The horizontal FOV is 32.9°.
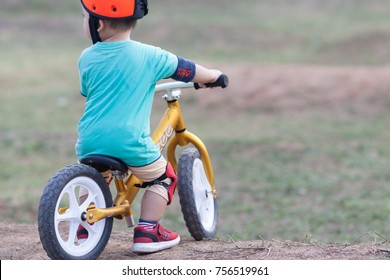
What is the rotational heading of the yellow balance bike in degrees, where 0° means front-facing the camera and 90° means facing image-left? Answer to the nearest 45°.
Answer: approximately 225°
